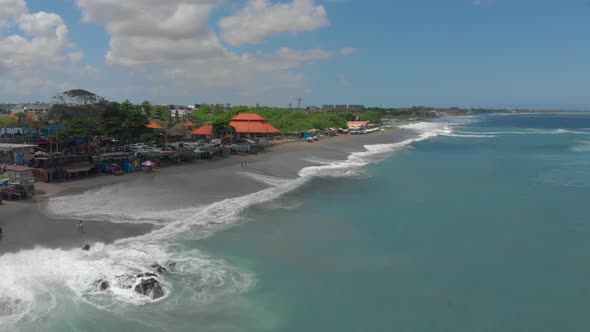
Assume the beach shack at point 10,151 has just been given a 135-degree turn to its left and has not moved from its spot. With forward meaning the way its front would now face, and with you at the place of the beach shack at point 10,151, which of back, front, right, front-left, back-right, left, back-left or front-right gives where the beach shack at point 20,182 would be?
back

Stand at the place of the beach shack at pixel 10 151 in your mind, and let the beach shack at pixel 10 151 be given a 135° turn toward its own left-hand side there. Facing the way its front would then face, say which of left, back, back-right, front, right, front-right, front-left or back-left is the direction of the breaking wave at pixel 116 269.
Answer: back

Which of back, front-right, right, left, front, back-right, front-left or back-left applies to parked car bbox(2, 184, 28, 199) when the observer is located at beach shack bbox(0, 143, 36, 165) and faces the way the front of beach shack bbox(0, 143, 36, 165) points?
front-right

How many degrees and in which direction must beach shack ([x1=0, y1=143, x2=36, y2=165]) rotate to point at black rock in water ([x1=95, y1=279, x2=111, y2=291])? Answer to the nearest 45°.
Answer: approximately 45° to its right

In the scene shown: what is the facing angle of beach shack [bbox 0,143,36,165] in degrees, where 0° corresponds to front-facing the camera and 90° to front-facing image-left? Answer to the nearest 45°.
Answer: approximately 315°

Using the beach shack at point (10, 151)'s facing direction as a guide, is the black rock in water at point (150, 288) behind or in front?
in front

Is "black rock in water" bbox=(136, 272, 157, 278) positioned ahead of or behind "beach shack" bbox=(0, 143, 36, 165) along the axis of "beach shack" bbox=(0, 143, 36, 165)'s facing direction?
ahead

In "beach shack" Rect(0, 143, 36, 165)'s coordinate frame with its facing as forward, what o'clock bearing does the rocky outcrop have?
The rocky outcrop is roughly at 1 o'clock from the beach shack.

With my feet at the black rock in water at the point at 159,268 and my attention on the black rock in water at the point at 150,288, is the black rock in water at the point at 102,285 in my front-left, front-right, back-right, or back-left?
front-right

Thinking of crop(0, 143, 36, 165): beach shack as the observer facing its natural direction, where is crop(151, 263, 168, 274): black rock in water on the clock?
The black rock in water is roughly at 1 o'clock from the beach shack.
